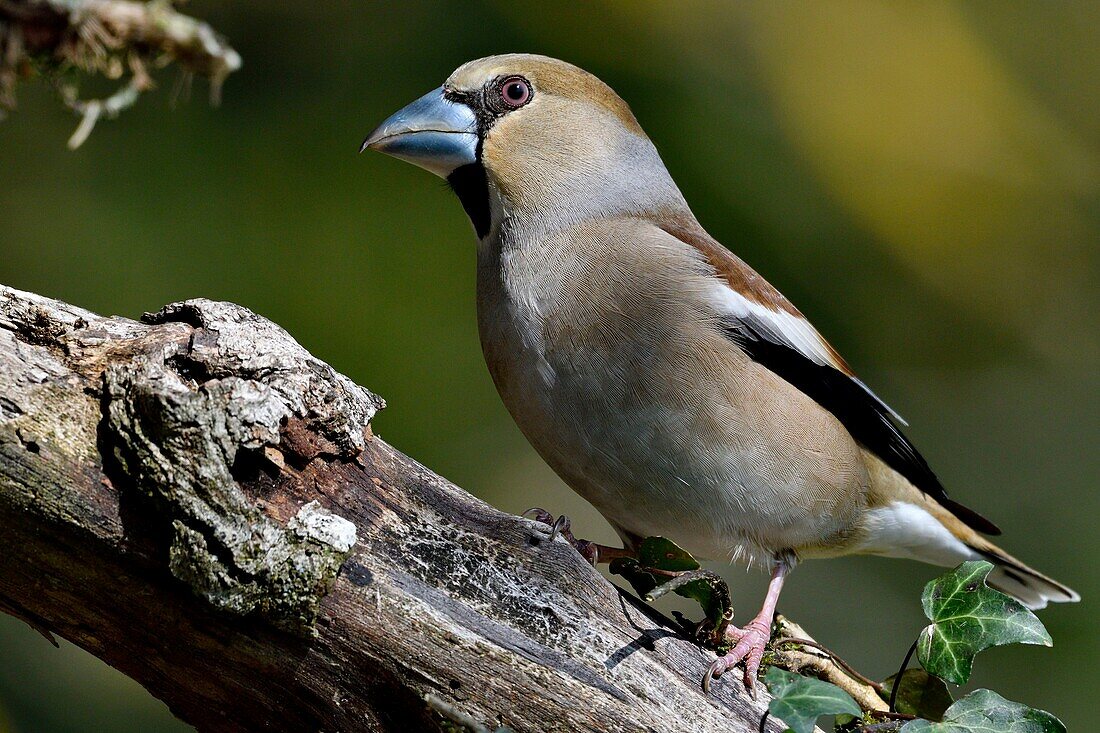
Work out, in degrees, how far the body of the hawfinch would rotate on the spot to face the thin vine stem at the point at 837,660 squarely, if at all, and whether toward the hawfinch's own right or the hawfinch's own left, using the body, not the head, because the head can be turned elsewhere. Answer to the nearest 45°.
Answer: approximately 180°

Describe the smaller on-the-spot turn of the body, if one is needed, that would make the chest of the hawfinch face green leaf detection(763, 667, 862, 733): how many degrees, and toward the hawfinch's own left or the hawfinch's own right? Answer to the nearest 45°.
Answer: approximately 135° to the hawfinch's own left

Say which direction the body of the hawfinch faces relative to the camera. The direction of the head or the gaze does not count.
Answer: to the viewer's left

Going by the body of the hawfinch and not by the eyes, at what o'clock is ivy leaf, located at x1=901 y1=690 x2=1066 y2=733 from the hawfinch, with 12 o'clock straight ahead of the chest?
The ivy leaf is roughly at 7 o'clock from the hawfinch.
